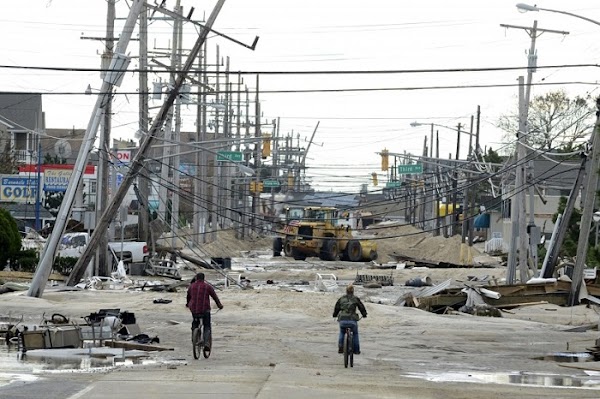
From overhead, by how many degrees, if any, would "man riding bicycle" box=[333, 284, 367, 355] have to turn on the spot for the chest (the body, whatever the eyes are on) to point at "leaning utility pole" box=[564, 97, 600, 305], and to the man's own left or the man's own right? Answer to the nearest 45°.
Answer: approximately 45° to the man's own right

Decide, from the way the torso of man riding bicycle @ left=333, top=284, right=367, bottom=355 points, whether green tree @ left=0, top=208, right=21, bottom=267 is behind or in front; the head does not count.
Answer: in front

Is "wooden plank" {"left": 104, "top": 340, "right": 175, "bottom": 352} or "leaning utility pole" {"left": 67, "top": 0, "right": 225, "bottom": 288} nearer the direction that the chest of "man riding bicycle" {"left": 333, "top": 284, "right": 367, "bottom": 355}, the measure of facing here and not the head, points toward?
the leaning utility pole

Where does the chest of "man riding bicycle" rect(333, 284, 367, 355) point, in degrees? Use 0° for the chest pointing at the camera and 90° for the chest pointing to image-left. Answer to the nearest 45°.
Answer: approximately 180°

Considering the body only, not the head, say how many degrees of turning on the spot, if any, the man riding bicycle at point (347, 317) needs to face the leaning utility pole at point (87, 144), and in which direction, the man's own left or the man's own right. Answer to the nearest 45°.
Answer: approximately 45° to the man's own left

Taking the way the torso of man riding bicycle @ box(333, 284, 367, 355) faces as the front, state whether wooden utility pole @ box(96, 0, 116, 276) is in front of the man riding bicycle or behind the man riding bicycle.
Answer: in front
